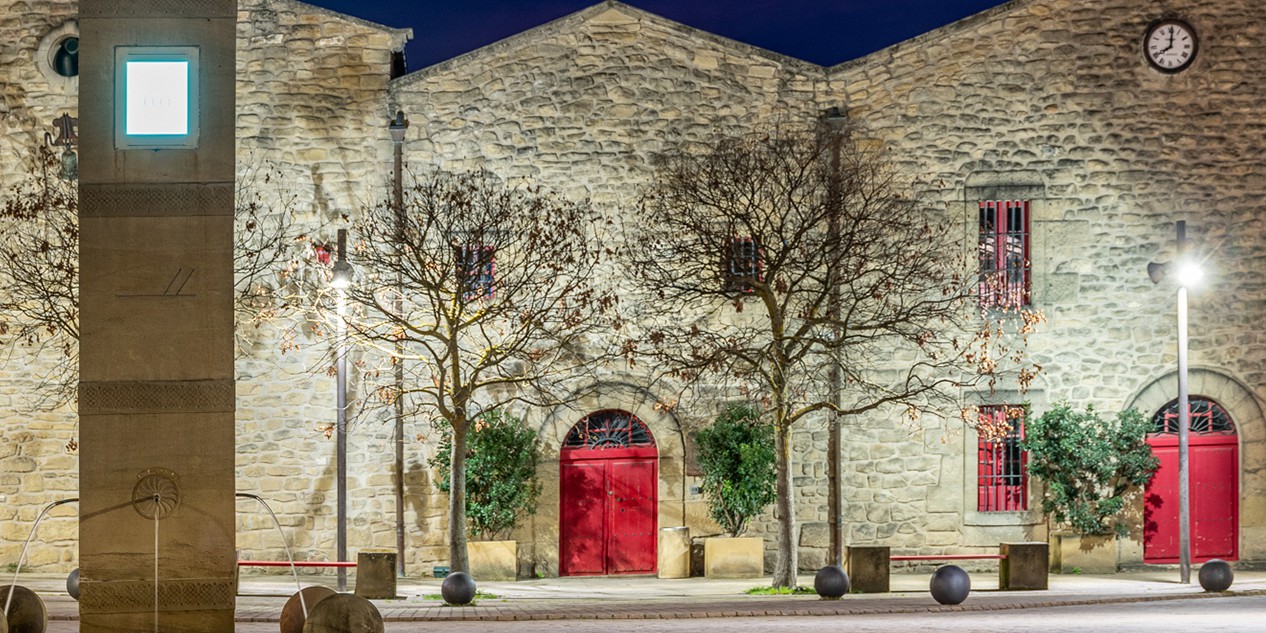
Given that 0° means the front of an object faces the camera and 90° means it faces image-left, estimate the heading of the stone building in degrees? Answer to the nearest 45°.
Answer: approximately 0°

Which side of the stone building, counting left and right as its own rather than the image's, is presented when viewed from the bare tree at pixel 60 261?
right

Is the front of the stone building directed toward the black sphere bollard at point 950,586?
yes

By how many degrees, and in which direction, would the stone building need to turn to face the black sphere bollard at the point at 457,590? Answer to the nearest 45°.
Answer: approximately 45° to its right
